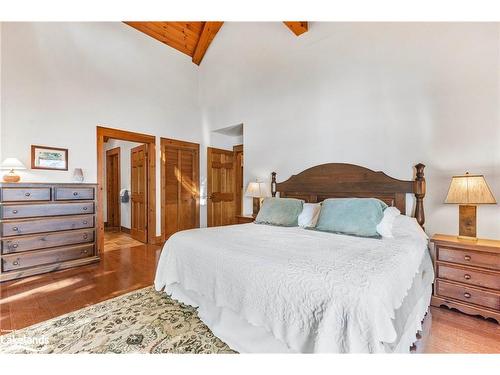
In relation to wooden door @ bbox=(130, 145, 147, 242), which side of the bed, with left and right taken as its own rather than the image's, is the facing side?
right

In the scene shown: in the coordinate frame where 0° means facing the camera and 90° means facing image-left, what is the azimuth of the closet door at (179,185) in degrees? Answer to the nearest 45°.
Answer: approximately 315°

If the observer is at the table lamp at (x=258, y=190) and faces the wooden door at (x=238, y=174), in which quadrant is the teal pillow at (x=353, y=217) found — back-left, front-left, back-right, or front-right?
back-right

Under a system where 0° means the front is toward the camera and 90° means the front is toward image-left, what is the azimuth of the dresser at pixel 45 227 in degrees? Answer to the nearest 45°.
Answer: approximately 315°

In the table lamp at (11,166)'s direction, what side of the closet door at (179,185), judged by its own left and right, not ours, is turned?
right

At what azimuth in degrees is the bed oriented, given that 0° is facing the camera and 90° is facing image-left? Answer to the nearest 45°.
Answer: approximately 45°

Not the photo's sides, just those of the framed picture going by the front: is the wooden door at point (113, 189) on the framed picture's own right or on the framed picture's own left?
on the framed picture's own left
